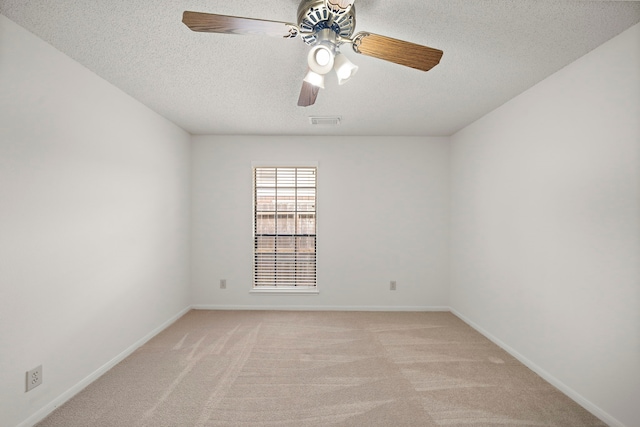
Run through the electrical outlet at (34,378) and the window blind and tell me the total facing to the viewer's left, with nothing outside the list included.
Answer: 0

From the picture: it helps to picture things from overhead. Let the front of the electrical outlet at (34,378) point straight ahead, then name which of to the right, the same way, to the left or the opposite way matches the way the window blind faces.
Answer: to the right

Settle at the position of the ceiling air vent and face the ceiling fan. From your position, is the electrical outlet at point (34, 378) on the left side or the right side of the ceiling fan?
right

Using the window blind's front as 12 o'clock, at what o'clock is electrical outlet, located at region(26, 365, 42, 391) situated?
The electrical outlet is roughly at 1 o'clock from the window blind.

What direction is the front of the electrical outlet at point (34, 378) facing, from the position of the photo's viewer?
facing the viewer and to the right of the viewer

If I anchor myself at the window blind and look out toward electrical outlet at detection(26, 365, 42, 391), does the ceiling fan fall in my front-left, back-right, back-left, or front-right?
front-left

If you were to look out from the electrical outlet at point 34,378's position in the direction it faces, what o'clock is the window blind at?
The window blind is roughly at 10 o'clock from the electrical outlet.

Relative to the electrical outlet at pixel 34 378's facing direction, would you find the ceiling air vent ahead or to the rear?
ahead

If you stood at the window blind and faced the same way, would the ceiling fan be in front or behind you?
in front

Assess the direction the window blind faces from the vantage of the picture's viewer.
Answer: facing the viewer
